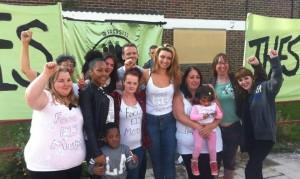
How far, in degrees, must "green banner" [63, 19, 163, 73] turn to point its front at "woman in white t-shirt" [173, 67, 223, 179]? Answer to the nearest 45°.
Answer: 0° — it already faces them

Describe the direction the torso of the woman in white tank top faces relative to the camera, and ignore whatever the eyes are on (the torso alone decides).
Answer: toward the camera

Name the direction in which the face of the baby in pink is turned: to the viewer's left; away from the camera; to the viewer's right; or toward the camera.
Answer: toward the camera

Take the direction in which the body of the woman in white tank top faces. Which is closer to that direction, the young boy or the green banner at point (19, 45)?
the young boy

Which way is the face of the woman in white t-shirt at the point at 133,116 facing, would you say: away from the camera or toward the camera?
toward the camera

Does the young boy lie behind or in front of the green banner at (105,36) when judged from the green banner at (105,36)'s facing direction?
in front

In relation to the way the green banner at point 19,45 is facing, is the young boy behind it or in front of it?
in front

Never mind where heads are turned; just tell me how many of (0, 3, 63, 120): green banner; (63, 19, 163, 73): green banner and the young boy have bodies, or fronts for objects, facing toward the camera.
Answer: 3

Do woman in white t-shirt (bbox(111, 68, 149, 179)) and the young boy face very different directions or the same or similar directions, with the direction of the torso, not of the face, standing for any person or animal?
same or similar directions

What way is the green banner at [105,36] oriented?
toward the camera

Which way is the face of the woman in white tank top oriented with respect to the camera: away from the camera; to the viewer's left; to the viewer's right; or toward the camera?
toward the camera

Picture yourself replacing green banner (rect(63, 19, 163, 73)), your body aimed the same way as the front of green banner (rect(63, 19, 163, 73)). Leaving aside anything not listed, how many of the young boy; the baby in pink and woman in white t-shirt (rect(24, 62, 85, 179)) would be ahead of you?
3

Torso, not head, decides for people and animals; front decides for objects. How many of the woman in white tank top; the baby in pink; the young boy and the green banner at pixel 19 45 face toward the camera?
4

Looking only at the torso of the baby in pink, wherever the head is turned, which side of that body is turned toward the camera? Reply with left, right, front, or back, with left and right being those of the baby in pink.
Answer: front

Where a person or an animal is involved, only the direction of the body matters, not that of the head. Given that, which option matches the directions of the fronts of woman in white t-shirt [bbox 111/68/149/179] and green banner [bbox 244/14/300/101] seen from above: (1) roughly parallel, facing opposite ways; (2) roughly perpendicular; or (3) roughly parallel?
roughly parallel

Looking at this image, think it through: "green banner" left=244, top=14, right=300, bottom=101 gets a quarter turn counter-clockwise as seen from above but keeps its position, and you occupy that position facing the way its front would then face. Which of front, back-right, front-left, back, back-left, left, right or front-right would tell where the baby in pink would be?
right
